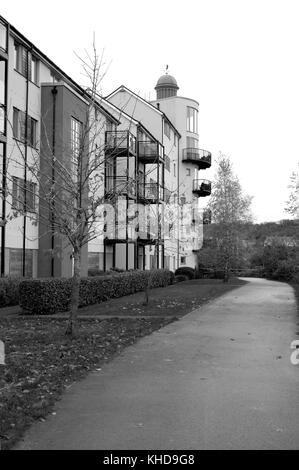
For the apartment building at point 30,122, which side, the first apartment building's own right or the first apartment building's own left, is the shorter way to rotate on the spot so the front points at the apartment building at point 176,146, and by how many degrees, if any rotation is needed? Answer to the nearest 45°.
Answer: approximately 90° to the first apartment building's own left

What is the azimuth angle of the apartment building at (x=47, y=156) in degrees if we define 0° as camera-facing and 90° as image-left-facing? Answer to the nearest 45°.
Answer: approximately 315°

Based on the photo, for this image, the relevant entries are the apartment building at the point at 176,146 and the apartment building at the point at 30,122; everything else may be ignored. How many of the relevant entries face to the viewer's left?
0

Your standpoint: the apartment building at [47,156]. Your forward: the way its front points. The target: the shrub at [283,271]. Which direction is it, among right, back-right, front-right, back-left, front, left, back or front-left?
left

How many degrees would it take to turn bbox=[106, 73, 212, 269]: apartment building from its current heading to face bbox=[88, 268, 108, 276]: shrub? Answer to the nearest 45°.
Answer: approximately 45° to its right
